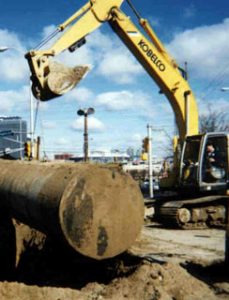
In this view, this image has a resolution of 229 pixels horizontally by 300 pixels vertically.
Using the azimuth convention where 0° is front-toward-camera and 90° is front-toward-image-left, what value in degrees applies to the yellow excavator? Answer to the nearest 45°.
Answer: approximately 45°

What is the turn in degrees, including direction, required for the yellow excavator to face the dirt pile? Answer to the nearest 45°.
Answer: approximately 45° to its left
